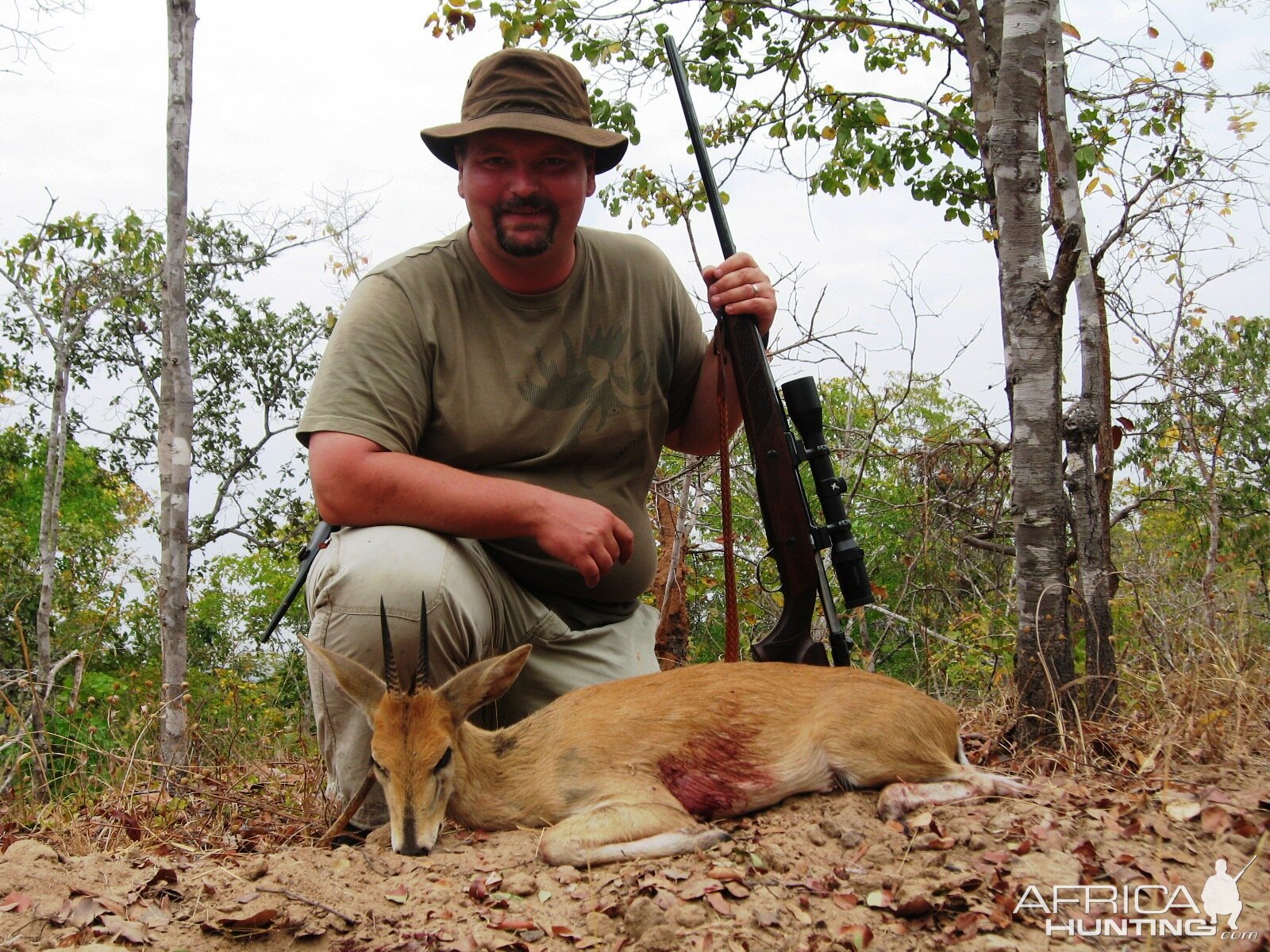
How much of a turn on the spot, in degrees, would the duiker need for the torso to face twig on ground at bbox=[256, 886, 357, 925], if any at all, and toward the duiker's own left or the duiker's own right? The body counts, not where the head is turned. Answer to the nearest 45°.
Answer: approximately 45° to the duiker's own left

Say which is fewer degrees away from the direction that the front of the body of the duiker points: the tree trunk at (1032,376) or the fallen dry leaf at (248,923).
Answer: the fallen dry leaf

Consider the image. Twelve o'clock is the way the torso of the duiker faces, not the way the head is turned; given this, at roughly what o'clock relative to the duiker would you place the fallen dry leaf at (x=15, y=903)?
The fallen dry leaf is roughly at 11 o'clock from the duiker.

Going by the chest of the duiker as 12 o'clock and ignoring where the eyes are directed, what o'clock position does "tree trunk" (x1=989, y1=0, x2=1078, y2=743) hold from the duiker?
The tree trunk is roughly at 5 o'clock from the duiker.

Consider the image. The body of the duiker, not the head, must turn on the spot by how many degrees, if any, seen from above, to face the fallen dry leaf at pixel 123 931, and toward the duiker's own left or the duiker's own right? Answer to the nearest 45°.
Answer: approximately 45° to the duiker's own left

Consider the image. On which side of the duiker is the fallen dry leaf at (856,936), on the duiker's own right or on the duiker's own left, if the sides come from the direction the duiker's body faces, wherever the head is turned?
on the duiker's own left

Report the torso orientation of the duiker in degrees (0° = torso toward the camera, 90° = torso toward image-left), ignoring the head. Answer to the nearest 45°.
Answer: approximately 90°

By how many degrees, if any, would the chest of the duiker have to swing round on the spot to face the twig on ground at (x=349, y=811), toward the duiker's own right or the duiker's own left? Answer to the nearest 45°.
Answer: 0° — it already faces it
